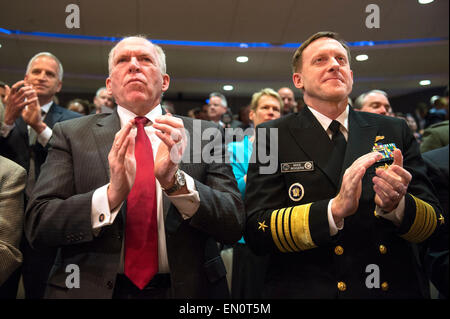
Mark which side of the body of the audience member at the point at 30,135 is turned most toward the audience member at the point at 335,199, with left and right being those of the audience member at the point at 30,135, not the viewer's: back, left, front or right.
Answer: left

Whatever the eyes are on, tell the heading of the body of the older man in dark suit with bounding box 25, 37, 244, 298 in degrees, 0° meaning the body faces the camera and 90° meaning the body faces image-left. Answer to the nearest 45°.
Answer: approximately 0°

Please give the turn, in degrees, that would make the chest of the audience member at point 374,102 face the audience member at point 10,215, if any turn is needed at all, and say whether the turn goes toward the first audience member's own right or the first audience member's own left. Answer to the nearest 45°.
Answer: approximately 90° to the first audience member's own right

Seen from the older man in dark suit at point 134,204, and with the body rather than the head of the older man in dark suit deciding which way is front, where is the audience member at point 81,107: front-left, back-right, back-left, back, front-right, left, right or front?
back

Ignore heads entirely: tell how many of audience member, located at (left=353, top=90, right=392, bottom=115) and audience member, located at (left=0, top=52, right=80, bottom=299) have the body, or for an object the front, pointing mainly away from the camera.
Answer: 0

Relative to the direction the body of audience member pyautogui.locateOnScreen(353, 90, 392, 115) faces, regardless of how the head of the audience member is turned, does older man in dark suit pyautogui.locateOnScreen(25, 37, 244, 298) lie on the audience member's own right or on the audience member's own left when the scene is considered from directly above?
on the audience member's own right
